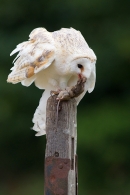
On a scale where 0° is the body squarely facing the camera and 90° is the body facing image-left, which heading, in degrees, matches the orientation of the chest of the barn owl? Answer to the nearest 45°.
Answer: approximately 315°
